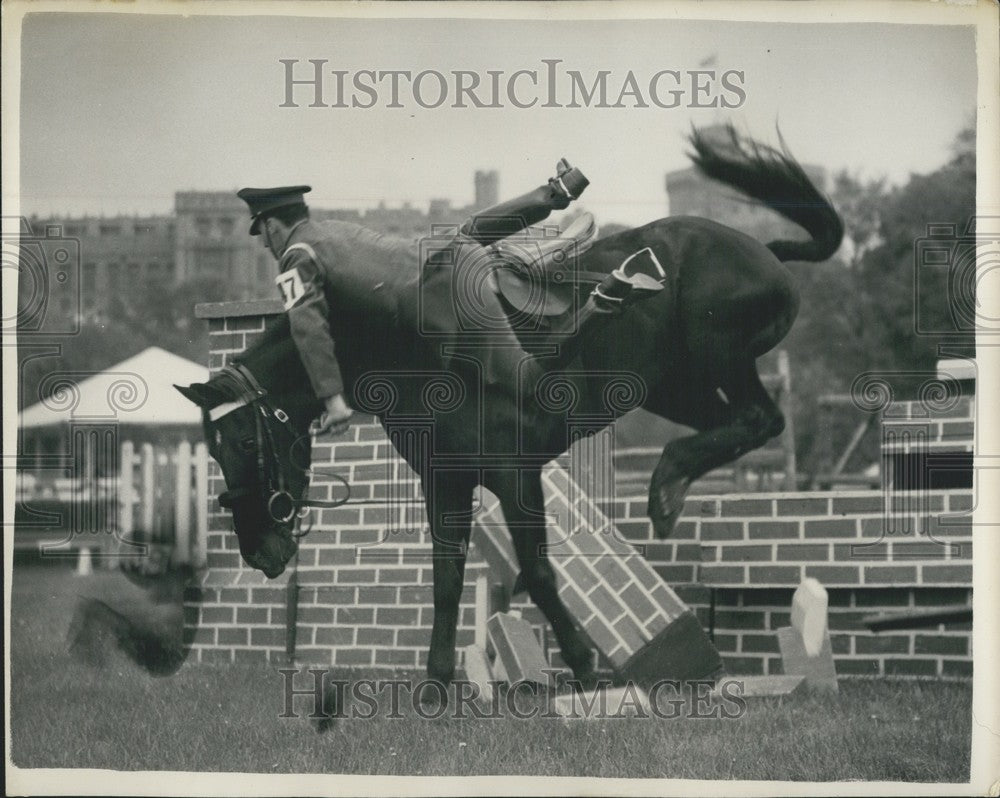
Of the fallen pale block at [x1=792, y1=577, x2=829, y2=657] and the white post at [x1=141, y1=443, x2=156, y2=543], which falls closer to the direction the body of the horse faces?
the white post

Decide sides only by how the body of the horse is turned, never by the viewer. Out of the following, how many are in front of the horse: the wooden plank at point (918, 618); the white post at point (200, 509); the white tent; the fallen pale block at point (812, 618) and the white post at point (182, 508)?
3

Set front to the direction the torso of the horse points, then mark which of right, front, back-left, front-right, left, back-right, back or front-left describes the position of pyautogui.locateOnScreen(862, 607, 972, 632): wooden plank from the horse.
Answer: back

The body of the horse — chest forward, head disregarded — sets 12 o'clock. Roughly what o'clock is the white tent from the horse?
The white tent is roughly at 2 o'clock from the horse.

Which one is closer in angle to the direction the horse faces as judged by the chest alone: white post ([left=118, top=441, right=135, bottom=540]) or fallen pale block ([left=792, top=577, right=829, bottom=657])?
the white post

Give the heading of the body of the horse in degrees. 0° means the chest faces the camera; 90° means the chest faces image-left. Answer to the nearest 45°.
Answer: approximately 90°

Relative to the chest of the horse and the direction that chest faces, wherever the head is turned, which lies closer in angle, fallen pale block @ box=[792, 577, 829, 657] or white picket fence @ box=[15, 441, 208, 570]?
the white picket fence

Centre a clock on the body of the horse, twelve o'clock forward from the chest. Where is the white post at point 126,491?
The white post is roughly at 2 o'clock from the horse.

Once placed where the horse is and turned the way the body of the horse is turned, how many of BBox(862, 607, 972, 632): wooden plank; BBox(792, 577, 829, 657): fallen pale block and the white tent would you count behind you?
2
